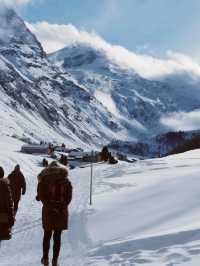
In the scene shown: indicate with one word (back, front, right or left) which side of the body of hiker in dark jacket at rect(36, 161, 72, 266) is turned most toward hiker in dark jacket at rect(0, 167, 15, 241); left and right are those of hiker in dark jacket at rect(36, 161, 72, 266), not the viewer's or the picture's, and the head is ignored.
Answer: left

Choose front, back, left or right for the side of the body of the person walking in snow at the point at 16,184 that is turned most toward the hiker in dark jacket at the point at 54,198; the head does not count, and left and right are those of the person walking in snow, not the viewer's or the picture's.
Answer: back

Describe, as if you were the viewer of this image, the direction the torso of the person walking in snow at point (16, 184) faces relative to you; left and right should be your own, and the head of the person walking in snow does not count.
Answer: facing away from the viewer

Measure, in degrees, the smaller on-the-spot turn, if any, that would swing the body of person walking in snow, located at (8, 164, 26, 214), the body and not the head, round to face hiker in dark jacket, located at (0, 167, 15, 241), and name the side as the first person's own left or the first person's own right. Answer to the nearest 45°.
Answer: approximately 180°

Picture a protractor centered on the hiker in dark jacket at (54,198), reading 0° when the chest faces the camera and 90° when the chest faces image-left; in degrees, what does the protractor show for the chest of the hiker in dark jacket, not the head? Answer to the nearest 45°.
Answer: approximately 180°

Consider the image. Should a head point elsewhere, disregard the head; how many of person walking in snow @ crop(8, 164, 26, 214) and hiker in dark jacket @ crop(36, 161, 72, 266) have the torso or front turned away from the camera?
2
